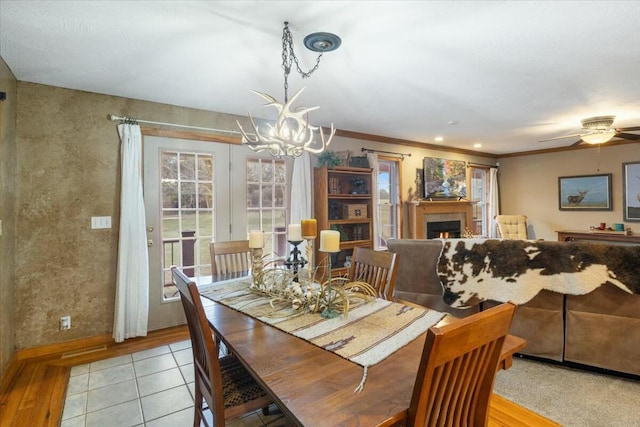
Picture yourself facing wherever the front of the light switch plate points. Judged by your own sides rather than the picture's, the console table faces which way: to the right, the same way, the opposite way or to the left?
to the right

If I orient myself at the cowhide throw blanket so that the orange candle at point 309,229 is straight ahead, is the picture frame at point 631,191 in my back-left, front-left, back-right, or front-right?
back-right

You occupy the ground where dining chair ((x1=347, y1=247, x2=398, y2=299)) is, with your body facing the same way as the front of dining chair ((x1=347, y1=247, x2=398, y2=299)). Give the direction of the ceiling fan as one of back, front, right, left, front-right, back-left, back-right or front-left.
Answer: back

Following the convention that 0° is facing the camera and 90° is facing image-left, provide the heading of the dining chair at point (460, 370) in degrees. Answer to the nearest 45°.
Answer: approximately 135°

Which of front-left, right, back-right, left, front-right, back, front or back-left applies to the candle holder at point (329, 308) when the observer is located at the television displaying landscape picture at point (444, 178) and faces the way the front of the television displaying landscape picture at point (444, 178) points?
front-right

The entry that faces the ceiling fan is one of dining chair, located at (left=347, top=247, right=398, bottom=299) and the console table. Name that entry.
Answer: the console table

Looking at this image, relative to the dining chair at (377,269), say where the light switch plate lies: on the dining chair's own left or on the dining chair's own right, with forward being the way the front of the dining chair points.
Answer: on the dining chair's own right

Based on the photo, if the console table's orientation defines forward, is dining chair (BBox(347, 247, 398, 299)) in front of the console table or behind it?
in front

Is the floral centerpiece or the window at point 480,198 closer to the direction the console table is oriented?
the floral centerpiece

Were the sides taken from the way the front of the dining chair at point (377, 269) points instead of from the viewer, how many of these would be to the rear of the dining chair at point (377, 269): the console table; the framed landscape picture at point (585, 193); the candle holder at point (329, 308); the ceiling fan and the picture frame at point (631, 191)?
4

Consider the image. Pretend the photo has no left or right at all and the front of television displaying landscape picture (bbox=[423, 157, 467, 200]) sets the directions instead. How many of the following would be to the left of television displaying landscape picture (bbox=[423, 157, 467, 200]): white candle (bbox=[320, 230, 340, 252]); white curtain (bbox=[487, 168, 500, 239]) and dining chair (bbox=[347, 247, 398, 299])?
1

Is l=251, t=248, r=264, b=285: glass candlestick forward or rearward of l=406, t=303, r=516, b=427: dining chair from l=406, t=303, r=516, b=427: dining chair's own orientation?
forward

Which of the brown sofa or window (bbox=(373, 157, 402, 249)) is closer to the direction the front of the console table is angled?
the brown sofa
